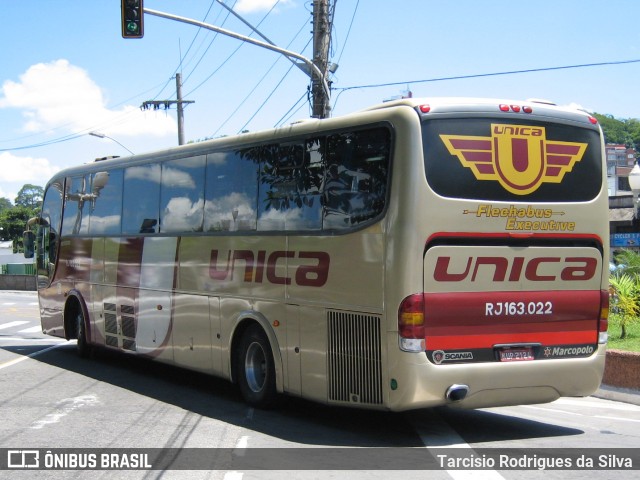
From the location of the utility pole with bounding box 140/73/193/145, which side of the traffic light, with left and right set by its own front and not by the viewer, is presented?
back

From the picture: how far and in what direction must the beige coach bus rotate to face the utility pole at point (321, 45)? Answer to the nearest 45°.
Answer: approximately 45° to its right

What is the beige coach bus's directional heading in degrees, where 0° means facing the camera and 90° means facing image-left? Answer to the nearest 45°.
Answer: approximately 135°

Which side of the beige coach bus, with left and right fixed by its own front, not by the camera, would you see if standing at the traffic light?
front

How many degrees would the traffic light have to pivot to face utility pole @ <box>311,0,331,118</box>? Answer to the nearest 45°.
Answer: approximately 90° to its left

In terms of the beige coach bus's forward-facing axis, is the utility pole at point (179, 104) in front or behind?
in front

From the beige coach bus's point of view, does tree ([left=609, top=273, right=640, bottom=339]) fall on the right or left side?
on its right

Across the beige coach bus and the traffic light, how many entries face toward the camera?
1

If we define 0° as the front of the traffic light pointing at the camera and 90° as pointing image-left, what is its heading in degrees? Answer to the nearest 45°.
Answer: approximately 0°

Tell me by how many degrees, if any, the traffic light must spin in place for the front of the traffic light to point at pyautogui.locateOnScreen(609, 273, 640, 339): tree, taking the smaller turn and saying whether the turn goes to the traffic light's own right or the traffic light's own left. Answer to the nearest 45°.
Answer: approximately 45° to the traffic light's own left
